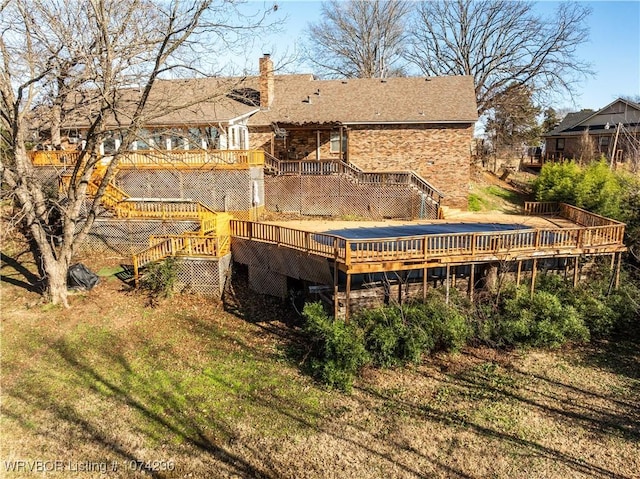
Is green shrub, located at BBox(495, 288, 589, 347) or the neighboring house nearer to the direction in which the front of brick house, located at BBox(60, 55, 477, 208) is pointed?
the neighboring house

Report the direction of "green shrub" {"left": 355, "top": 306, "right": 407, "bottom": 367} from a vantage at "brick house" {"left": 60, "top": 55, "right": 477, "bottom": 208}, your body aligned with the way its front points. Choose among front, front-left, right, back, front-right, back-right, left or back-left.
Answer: back

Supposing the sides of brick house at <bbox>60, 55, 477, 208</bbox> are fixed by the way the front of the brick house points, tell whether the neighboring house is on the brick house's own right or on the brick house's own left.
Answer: on the brick house's own right

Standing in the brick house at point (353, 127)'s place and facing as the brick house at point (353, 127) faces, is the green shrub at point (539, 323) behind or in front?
behind

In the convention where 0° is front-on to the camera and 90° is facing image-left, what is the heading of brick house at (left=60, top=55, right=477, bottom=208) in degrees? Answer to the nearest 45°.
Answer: approximately 180°

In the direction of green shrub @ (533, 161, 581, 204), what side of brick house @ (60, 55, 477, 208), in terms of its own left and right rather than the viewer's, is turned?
right

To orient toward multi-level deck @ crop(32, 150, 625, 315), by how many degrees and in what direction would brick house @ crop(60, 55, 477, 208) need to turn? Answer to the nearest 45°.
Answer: approximately 180°

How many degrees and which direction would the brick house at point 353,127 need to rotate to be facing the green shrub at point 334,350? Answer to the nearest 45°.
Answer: approximately 180°

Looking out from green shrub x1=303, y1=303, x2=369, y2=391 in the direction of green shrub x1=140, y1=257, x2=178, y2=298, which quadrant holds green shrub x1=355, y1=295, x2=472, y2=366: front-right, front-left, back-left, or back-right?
back-right

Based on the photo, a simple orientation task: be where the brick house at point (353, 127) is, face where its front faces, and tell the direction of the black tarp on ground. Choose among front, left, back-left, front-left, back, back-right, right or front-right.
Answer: back-left

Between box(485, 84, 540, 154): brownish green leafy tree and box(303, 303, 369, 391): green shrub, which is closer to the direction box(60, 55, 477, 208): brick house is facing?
the brownish green leafy tree

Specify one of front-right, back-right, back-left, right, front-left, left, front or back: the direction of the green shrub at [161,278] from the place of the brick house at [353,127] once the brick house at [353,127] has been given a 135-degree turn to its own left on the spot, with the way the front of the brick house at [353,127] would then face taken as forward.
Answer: front
